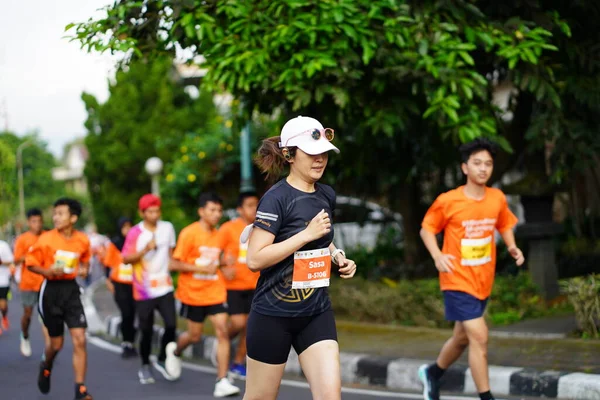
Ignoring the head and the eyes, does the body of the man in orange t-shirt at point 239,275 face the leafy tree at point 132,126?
no

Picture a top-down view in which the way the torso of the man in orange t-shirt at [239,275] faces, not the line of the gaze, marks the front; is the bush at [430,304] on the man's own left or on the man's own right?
on the man's own left

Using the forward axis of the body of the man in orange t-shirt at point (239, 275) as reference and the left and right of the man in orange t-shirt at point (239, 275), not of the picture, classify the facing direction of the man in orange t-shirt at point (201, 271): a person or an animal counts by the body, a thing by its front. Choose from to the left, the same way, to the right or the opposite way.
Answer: the same way

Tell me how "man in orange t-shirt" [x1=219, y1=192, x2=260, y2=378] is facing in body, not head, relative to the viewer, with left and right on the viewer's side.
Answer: facing the viewer and to the right of the viewer

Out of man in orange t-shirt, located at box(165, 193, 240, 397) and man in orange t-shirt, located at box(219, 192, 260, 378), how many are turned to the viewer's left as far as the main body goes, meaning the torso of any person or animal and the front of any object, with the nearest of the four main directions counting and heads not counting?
0

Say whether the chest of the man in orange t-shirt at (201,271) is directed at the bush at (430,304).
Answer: no

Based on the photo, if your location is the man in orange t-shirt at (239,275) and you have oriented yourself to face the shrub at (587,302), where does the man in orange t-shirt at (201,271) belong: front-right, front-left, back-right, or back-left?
back-right

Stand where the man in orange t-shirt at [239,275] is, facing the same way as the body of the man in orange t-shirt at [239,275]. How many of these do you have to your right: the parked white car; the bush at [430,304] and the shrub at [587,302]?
0

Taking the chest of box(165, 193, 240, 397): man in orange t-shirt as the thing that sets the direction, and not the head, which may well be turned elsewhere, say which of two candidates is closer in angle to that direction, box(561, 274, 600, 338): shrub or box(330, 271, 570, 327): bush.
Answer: the shrub
